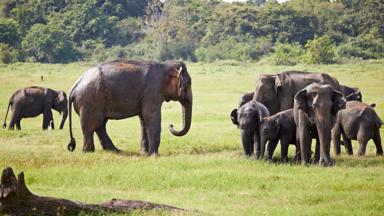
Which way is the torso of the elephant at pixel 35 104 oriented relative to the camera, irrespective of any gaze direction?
to the viewer's right

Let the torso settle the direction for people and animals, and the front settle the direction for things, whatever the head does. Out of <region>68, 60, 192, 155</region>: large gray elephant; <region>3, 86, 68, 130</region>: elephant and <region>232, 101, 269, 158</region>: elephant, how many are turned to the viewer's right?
2

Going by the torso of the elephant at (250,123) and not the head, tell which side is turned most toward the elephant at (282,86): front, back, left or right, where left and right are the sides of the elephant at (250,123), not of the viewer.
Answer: back

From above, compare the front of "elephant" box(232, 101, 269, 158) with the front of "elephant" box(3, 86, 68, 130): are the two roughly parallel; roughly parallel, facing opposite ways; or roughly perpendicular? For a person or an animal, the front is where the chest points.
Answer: roughly perpendicular

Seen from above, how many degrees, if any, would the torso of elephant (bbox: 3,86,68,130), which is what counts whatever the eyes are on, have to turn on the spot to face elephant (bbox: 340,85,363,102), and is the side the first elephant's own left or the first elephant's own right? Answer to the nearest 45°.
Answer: approximately 45° to the first elephant's own right

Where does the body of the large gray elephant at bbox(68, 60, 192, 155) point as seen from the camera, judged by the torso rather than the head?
to the viewer's right

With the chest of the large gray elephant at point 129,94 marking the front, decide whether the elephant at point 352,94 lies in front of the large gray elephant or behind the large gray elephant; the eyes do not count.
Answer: in front

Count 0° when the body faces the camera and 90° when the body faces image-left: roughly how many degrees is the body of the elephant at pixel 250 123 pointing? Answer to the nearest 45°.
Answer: approximately 0°

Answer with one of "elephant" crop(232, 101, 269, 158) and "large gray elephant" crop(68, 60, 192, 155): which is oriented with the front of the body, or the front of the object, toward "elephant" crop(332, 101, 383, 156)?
the large gray elephant

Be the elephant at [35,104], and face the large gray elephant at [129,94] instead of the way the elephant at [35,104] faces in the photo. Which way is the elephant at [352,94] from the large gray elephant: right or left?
left

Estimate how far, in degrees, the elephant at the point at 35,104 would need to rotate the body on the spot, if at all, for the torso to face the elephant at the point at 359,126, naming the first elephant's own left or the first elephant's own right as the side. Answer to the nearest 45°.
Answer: approximately 45° to the first elephant's own right

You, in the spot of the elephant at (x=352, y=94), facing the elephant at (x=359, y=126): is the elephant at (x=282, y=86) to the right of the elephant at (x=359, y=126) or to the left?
right
